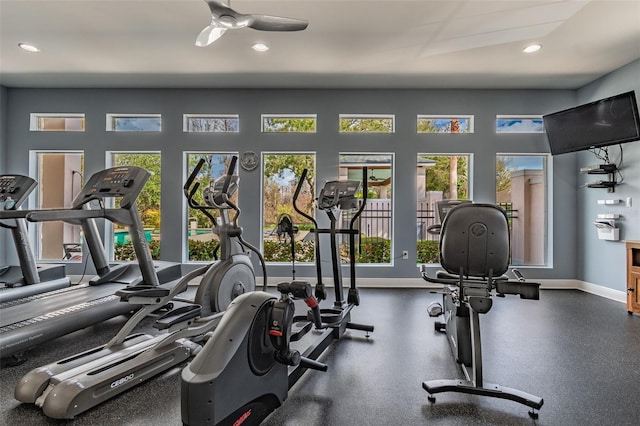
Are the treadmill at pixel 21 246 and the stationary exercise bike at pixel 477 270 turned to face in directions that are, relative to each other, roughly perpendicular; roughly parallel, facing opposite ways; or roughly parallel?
roughly parallel

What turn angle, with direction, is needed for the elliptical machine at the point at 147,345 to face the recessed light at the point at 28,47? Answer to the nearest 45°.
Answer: approximately 90° to its left

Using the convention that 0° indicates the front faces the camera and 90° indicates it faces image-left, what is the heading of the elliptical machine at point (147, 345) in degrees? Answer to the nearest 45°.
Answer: approximately 225°

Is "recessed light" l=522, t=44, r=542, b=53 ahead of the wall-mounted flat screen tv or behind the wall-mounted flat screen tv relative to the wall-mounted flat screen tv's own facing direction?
ahead

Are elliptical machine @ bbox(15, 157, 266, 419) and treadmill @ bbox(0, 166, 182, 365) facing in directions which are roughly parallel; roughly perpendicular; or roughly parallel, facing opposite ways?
roughly parallel

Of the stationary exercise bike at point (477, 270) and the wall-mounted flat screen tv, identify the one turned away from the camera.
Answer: the stationary exercise bike

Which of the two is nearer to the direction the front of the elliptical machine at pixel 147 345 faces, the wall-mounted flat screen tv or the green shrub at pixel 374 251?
the green shrub

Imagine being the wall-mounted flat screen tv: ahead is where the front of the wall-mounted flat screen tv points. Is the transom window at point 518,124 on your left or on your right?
on your right

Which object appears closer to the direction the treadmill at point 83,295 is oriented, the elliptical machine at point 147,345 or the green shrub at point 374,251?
the green shrub

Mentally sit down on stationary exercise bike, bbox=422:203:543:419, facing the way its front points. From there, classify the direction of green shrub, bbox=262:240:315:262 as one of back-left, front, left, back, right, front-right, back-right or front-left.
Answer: front-left

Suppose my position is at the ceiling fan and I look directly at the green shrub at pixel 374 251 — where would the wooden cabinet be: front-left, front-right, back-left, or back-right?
front-right

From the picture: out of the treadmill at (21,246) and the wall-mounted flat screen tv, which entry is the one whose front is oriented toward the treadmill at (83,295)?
the wall-mounted flat screen tv

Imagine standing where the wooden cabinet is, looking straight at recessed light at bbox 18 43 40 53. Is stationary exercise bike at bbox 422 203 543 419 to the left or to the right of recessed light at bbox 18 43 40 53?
left

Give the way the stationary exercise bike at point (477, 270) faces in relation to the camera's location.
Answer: facing away from the viewer
